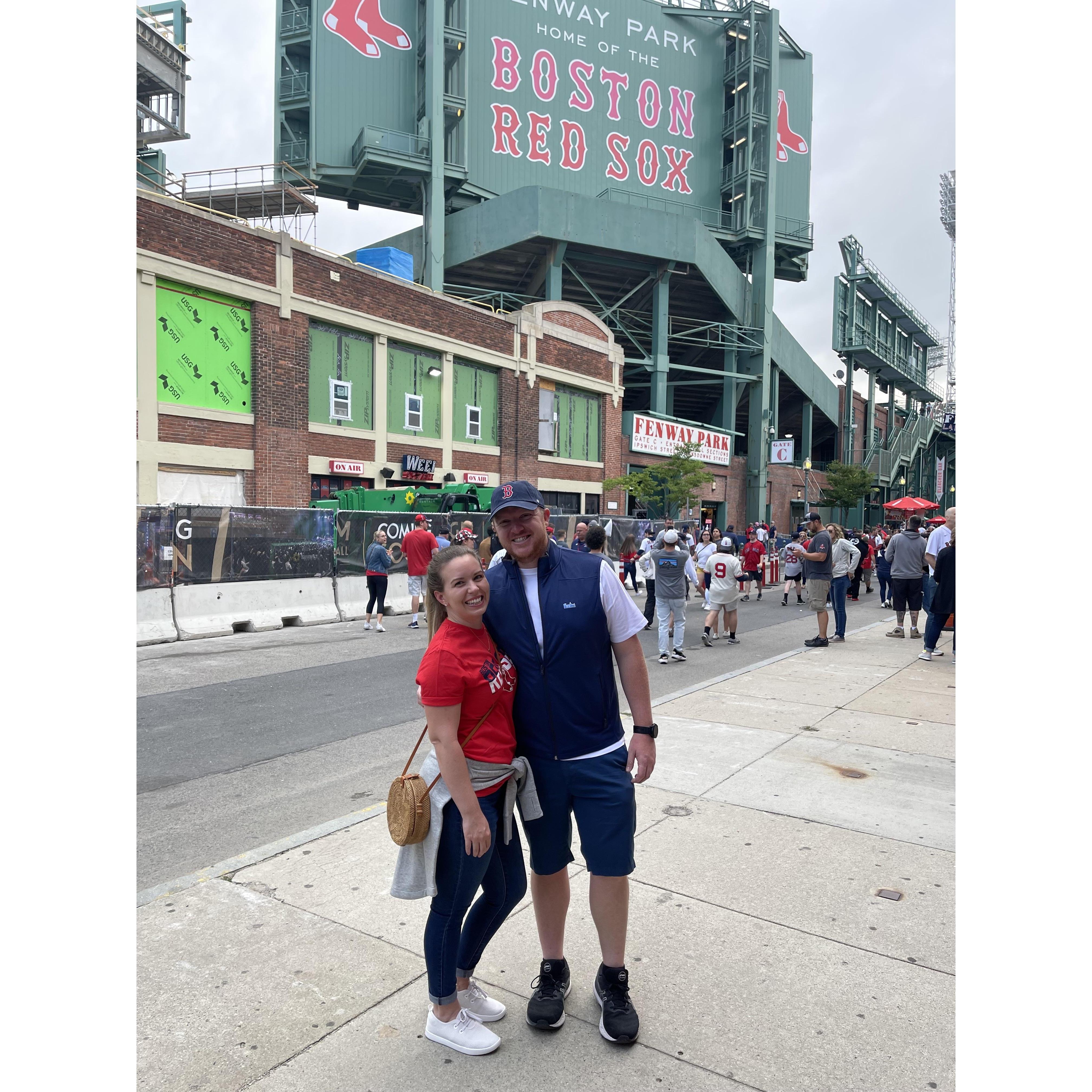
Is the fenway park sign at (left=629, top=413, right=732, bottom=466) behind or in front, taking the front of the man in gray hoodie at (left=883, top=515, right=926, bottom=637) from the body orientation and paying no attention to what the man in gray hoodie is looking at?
in front

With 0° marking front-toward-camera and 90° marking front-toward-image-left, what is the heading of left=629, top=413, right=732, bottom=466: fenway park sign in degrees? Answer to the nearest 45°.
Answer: approximately 315°

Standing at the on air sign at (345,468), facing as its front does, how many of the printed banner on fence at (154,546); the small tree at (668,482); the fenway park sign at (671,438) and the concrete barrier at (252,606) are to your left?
2

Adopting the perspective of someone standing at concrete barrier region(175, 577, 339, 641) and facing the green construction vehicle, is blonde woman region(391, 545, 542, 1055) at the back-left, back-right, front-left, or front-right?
back-right

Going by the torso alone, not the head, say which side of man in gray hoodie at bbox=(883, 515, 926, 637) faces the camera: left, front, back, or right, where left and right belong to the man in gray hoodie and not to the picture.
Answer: back

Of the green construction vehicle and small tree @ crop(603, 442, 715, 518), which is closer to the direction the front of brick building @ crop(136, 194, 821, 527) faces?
the green construction vehicle

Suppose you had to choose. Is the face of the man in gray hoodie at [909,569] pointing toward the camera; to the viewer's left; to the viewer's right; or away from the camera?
away from the camera

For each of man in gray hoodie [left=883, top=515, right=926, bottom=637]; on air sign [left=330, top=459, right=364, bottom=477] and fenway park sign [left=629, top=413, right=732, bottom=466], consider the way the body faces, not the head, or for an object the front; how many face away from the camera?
1

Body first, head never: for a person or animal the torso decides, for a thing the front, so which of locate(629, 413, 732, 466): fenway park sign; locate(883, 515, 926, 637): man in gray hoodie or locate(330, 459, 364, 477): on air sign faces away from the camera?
the man in gray hoodie

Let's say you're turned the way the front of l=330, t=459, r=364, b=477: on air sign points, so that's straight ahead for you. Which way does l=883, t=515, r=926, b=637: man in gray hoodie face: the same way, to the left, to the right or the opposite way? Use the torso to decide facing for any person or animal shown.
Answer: to the left

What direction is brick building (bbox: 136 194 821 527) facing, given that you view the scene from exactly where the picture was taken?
facing the viewer and to the right of the viewer

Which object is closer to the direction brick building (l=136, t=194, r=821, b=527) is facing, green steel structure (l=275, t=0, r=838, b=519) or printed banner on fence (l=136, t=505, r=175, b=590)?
the printed banner on fence

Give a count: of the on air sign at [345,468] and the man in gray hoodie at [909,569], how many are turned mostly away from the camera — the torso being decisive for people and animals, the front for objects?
1

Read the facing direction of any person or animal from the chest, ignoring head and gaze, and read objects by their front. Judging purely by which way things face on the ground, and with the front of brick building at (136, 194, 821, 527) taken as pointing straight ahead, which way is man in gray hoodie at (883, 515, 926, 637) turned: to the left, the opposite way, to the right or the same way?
to the left

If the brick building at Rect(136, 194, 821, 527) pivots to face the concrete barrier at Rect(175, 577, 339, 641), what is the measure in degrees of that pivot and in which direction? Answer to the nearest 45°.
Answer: approximately 45° to its right

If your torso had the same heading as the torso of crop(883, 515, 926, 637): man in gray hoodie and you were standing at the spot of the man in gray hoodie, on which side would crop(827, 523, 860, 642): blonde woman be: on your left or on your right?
on your left

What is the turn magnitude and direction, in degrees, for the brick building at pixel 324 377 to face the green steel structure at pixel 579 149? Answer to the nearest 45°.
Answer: approximately 90° to its left

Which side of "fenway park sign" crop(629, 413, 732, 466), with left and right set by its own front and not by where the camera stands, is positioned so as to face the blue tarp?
right

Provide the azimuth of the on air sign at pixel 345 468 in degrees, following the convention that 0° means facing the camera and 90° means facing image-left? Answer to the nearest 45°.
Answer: approximately 315°
